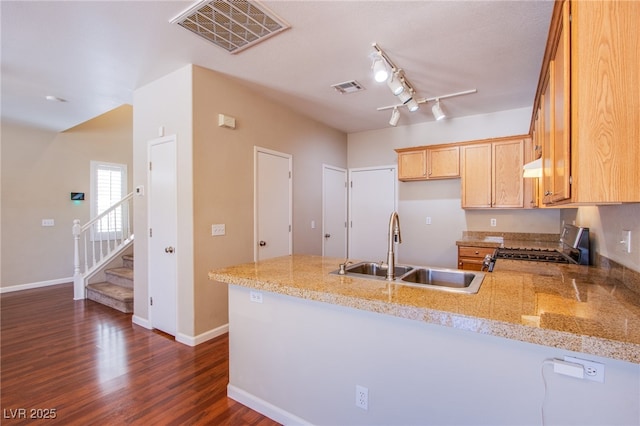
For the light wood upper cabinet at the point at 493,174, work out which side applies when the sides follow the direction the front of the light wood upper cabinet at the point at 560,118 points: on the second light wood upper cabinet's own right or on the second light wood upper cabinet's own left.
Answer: on the second light wood upper cabinet's own right

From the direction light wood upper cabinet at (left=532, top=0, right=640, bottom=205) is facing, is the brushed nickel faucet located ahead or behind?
ahead

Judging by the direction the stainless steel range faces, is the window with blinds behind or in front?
in front

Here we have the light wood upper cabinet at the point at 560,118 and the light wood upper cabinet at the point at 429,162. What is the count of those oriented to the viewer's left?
1

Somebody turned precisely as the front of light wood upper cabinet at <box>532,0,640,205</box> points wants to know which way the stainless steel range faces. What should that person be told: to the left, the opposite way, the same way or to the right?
the same way

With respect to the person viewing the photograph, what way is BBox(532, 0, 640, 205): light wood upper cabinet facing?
facing to the left of the viewer

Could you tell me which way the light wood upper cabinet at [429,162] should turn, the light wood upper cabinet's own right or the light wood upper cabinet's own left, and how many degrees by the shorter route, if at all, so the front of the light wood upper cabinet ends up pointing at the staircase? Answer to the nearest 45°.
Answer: approximately 90° to the light wood upper cabinet's own right

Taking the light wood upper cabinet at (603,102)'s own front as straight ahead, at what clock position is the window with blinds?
The window with blinds is roughly at 12 o'clock from the light wood upper cabinet.

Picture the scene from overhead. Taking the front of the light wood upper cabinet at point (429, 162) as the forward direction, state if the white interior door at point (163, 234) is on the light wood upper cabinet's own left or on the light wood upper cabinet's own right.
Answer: on the light wood upper cabinet's own right

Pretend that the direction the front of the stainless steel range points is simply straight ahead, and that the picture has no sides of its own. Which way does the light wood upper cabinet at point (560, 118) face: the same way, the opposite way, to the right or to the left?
the same way

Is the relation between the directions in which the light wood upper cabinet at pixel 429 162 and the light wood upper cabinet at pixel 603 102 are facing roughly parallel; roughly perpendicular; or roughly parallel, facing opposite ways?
roughly perpendicular

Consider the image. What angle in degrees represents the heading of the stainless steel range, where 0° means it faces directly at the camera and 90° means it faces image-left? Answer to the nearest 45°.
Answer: approximately 90°

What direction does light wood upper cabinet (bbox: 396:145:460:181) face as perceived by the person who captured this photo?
facing the viewer

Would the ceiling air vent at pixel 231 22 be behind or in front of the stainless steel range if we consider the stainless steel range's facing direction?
in front
